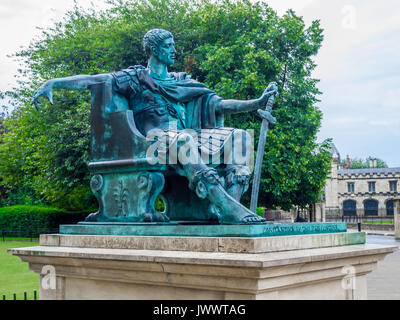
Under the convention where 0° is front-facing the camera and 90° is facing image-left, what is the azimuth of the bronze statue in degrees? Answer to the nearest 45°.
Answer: approximately 315°

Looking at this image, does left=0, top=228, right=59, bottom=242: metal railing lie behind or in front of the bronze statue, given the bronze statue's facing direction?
behind

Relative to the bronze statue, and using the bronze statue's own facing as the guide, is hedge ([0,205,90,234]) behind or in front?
behind
